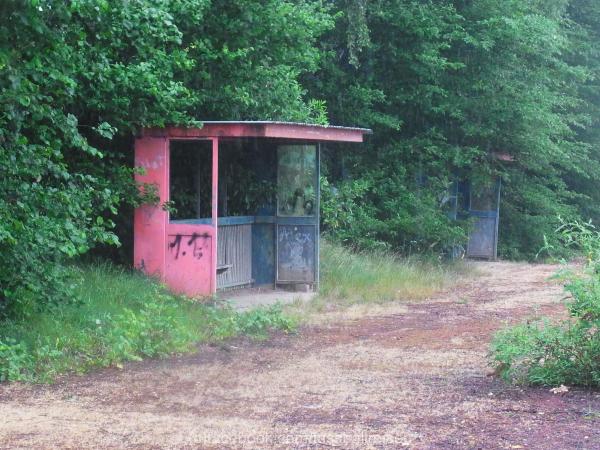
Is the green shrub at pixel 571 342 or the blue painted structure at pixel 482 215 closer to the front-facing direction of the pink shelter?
the green shrub

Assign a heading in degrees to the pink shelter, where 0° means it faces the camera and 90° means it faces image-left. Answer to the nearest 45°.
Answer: approximately 315°

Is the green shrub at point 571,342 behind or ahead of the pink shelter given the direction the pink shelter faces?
ahead

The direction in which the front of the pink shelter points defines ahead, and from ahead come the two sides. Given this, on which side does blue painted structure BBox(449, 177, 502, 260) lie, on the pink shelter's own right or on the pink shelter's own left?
on the pink shelter's own left
